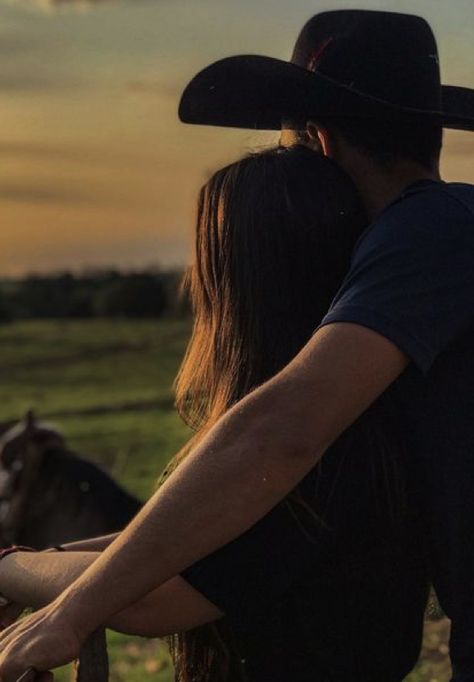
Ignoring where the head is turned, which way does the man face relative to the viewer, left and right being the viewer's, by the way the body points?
facing away from the viewer and to the left of the viewer

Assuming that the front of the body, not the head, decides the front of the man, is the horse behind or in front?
in front

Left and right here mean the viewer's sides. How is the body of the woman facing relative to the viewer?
facing away from the viewer and to the left of the viewer
